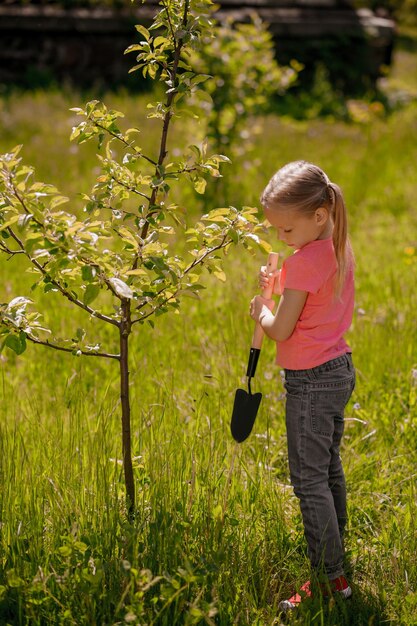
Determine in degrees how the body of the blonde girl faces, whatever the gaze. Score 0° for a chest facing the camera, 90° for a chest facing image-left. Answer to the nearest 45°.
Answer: approximately 90°

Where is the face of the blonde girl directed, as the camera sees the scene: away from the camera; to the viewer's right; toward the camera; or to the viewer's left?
to the viewer's left
